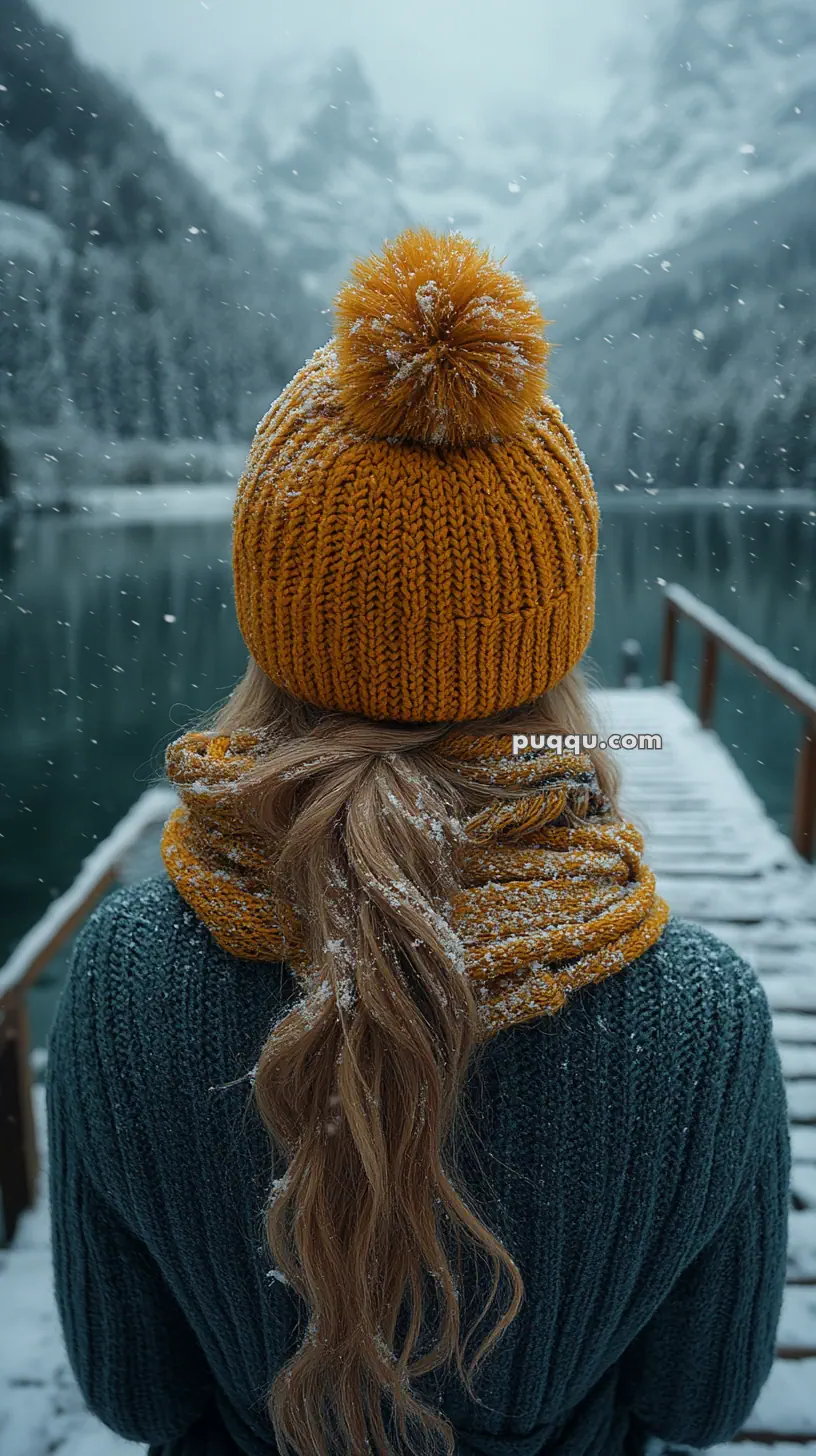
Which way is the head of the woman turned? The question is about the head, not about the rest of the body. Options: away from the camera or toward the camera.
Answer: away from the camera

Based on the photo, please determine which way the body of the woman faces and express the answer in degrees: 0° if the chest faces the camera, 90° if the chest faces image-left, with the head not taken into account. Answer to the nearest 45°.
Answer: approximately 180°
